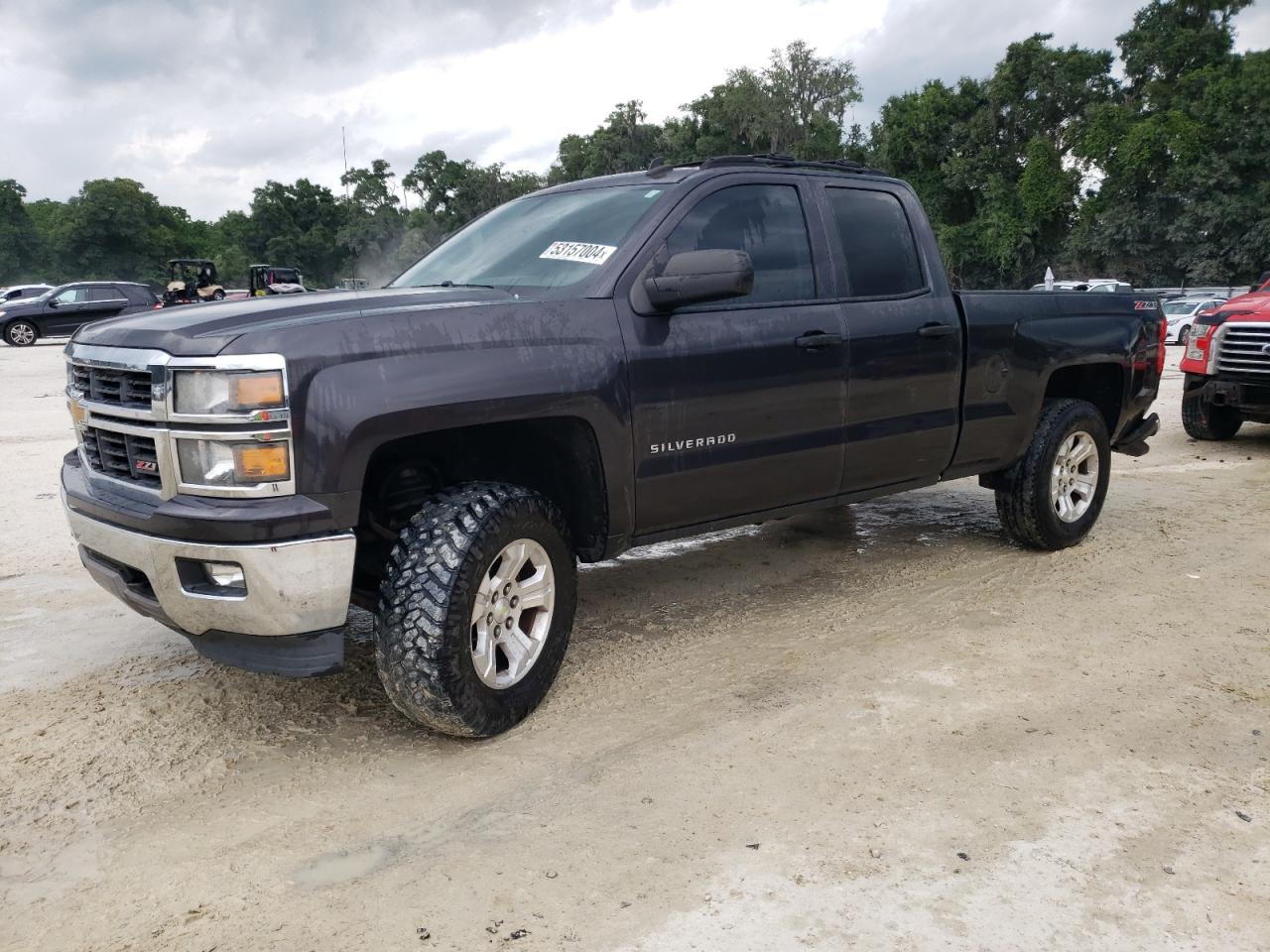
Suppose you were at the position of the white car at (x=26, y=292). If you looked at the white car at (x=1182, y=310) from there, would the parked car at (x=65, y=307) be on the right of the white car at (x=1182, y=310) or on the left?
right

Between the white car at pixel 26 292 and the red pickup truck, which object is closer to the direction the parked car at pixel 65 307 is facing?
the white car

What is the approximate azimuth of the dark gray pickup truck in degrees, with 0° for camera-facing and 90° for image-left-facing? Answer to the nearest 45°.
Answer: approximately 45°

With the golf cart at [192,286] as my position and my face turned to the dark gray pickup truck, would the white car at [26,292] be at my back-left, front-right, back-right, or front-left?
back-right

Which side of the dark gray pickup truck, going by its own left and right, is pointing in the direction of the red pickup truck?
back

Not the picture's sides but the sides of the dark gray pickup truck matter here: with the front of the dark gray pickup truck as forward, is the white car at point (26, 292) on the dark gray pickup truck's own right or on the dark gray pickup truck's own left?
on the dark gray pickup truck's own right

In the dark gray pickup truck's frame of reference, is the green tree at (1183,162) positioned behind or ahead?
behind

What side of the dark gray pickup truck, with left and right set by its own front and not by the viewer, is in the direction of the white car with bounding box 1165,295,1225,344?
back

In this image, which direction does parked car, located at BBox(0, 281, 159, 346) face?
to the viewer's left

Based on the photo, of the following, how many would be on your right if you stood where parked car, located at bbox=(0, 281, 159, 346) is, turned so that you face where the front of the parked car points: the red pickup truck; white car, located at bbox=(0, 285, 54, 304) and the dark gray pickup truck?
1

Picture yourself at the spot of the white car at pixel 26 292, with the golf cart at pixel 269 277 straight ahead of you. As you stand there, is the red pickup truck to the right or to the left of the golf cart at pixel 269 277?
right
